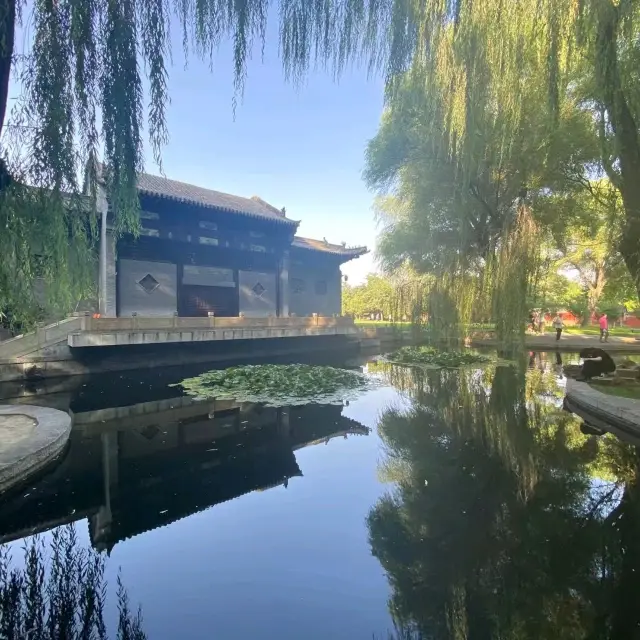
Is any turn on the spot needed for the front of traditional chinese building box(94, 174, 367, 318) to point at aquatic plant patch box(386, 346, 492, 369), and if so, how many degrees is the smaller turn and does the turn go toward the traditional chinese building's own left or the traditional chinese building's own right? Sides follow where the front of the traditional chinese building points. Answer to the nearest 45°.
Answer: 0° — it already faces it

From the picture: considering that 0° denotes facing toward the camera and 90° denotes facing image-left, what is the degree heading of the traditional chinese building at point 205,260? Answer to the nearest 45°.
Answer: approximately 315°

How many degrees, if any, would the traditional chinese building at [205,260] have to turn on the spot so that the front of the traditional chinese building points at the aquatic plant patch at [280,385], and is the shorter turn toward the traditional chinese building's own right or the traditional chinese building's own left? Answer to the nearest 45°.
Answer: approximately 45° to the traditional chinese building's own right

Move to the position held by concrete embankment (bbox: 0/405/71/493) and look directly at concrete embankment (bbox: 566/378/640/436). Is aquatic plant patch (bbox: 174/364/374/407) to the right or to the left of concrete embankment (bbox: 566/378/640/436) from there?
left

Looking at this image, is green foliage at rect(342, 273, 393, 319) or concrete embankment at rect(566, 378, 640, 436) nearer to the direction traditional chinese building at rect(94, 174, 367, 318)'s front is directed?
the concrete embankment

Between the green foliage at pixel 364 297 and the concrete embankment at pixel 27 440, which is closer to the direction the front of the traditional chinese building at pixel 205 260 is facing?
the concrete embankment

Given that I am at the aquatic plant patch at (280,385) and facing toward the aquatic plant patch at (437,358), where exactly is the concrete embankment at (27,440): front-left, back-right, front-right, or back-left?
back-right

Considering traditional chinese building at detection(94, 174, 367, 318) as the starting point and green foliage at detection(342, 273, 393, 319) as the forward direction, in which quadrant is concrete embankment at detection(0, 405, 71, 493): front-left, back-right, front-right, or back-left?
back-right

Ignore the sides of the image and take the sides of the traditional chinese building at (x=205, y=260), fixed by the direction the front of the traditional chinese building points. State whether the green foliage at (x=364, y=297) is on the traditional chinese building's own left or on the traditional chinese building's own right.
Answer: on the traditional chinese building's own left
